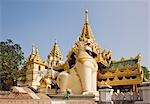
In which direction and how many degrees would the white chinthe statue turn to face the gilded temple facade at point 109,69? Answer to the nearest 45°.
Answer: approximately 90° to its left
